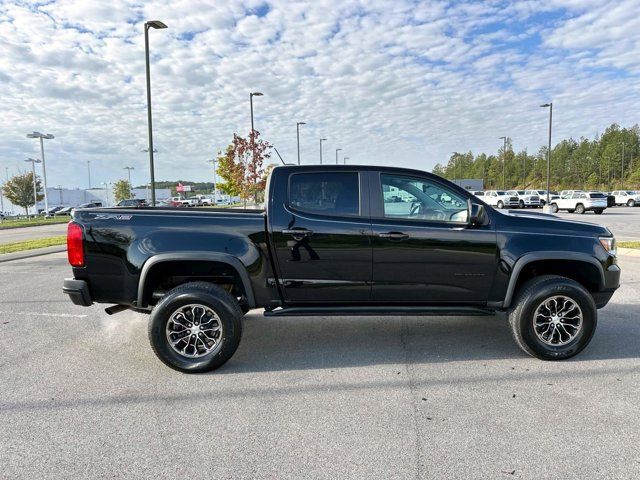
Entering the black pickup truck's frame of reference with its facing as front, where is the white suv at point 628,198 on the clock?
The white suv is roughly at 10 o'clock from the black pickup truck.

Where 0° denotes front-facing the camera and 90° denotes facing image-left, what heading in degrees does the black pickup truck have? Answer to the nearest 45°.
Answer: approximately 270°

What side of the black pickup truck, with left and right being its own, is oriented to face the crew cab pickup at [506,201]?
left

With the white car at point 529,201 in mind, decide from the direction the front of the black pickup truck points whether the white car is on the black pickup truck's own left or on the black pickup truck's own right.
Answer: on the black pickup truck's own left

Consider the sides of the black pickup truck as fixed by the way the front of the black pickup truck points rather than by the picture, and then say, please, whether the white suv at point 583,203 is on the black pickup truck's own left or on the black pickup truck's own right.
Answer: on the black pickup truck's own left

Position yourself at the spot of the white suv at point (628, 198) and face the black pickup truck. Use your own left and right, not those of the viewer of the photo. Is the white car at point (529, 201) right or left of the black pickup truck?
right

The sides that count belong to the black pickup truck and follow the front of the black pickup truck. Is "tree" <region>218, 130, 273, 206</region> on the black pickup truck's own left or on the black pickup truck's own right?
on the black pickup truck's own left

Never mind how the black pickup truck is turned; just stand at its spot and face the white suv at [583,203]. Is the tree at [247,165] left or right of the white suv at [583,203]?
left

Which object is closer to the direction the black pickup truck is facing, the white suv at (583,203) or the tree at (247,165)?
the white suv
